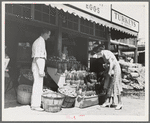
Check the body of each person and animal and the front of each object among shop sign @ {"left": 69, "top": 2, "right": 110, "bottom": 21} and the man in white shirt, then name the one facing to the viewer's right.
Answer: the man in white shirt

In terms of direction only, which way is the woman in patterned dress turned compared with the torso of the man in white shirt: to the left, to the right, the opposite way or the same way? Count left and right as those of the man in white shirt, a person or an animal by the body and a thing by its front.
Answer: the opposite way

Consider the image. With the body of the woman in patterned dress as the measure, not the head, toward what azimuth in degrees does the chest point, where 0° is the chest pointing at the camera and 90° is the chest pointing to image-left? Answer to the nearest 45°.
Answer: approximately 90°

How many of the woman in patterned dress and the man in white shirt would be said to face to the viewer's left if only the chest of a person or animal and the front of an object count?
1

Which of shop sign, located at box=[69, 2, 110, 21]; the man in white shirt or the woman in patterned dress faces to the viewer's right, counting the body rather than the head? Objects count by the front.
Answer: the man in white shirt

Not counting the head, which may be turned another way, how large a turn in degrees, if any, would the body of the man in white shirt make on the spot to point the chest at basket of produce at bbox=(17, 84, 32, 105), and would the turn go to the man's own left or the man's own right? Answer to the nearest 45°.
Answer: approximately 135° to the man's own left

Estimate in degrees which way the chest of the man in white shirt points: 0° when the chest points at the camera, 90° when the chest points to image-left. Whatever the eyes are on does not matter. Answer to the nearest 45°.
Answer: approximately 270°
